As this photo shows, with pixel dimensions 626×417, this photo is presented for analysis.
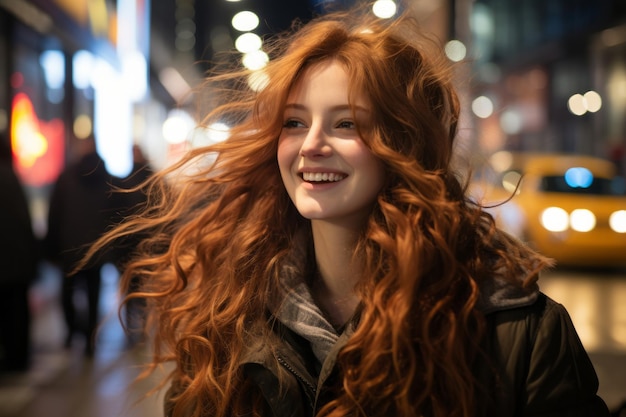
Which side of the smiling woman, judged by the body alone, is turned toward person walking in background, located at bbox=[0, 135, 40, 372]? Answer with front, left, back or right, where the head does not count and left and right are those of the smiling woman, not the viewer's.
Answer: right

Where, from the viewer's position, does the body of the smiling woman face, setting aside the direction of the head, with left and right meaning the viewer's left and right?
facing the viewer and to the left of the viewer

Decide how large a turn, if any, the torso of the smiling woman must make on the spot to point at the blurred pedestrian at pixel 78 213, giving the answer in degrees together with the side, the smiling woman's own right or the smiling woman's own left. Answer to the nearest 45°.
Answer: approximately 90° to the smiling woman's own right

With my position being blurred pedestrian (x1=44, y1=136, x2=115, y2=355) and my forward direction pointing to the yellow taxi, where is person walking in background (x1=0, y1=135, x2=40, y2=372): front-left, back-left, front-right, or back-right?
back-right

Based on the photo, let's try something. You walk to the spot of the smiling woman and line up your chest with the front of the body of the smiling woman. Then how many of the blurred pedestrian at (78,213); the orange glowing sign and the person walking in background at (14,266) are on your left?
0
